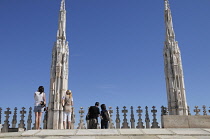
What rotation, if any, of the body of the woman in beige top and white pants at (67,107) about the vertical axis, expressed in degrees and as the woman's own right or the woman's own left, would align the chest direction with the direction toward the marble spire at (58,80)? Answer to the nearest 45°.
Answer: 0° — they already face it

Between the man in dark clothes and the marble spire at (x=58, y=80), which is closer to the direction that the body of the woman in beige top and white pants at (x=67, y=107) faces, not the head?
the marble spire

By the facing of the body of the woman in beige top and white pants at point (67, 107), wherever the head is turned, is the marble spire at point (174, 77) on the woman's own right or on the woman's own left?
on the woman's own right
